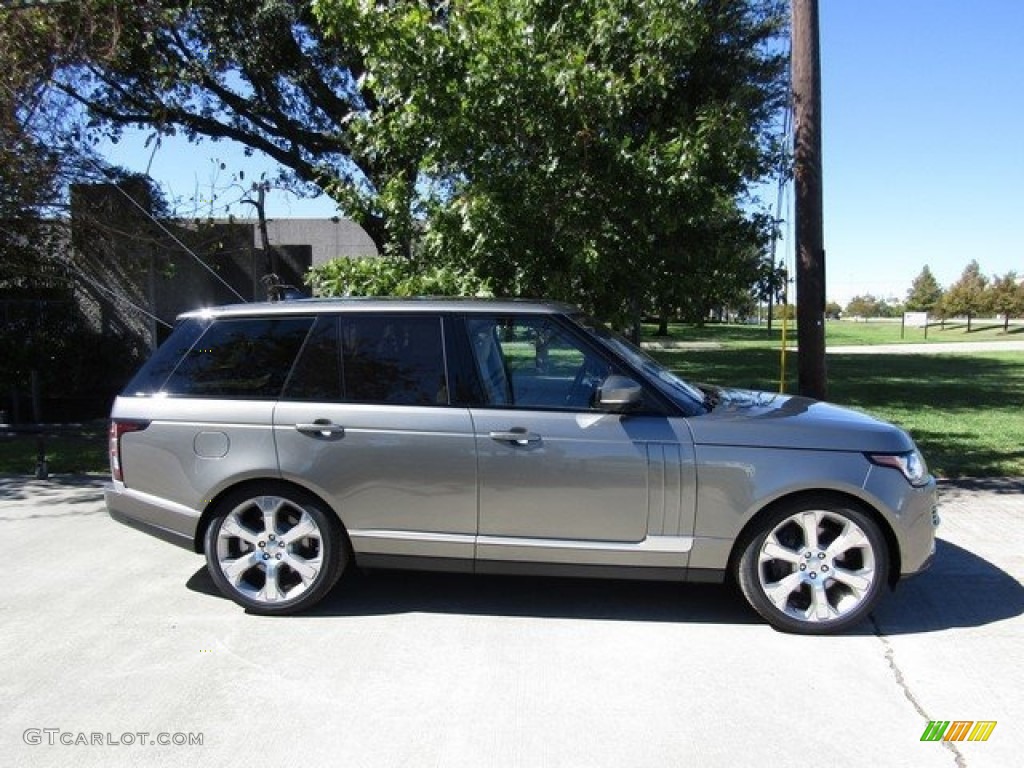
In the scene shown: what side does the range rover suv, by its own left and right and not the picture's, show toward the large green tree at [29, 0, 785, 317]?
left

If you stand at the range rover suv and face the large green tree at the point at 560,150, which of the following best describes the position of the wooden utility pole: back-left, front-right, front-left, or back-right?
front-right

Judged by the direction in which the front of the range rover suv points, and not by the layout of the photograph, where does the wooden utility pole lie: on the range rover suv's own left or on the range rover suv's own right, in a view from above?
on the range rover suv's own left

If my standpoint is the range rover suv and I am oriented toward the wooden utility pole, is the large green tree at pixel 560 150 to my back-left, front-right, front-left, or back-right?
front-left

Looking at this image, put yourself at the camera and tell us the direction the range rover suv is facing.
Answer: facing to the right of the viewer
